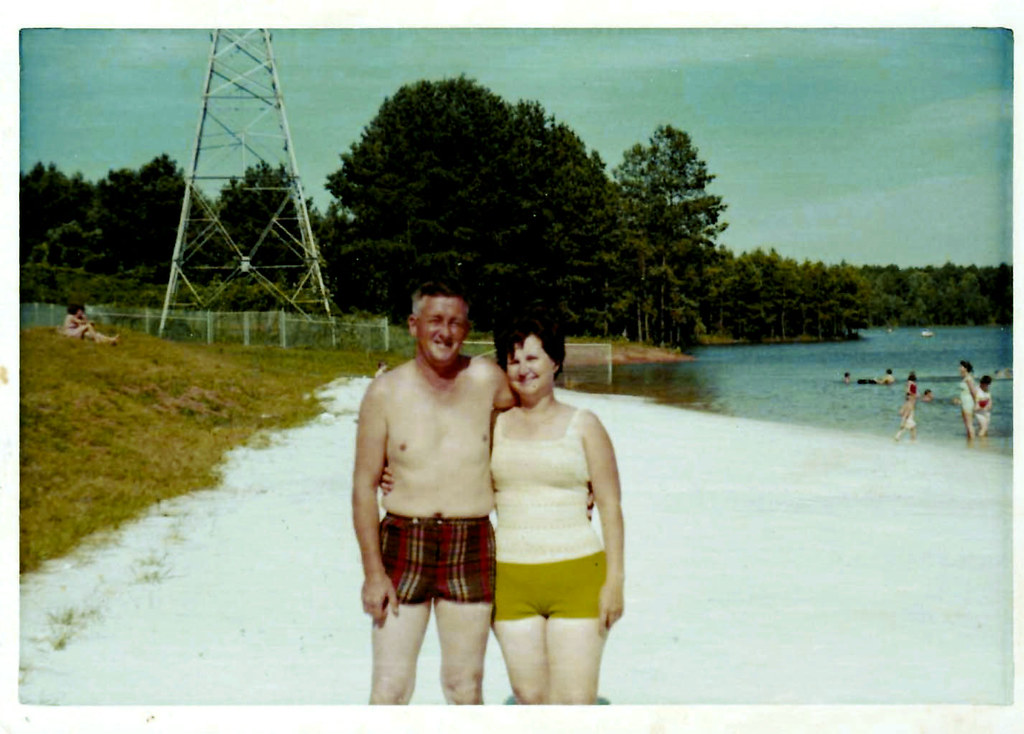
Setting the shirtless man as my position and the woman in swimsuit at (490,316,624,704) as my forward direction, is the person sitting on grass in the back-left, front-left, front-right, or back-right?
back-left

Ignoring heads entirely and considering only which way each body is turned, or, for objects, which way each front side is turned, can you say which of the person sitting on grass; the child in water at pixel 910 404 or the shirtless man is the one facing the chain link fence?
the person sitting on grass

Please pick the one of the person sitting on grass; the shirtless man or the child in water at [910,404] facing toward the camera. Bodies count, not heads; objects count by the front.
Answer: the shirtless man

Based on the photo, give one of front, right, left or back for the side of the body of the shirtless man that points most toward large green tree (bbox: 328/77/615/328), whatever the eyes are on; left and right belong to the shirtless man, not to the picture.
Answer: back

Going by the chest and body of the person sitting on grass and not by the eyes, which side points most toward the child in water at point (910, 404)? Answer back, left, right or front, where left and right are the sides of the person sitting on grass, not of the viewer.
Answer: front

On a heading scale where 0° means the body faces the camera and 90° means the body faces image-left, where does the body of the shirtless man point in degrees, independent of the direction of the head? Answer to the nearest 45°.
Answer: approximately 0°

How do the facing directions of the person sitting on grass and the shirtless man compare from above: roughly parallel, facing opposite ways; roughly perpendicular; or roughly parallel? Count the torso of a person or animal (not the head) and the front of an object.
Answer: roughly perpendicular

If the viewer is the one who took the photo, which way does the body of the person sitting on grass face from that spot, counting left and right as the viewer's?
facing to the right of the viewer
